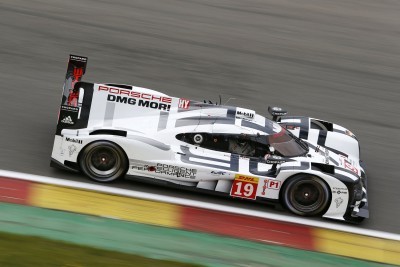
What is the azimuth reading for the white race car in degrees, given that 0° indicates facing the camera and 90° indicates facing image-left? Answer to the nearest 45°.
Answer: approximately 270°
